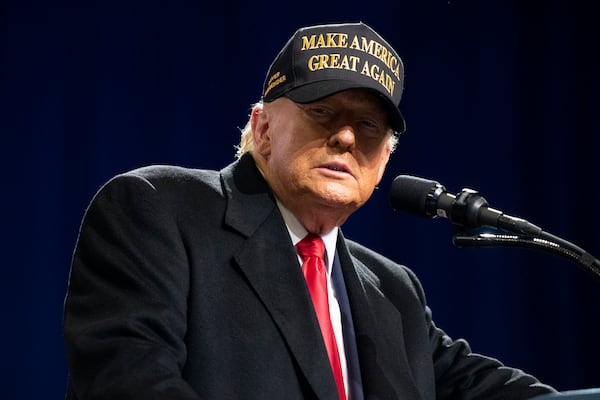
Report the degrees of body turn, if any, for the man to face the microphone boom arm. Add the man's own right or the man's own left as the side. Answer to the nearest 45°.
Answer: approximately 45° to the man's own left

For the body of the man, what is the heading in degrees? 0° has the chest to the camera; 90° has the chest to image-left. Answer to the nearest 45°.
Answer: approximately 315°

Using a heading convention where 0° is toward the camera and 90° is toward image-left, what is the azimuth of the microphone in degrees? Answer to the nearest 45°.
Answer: approximately 90°
